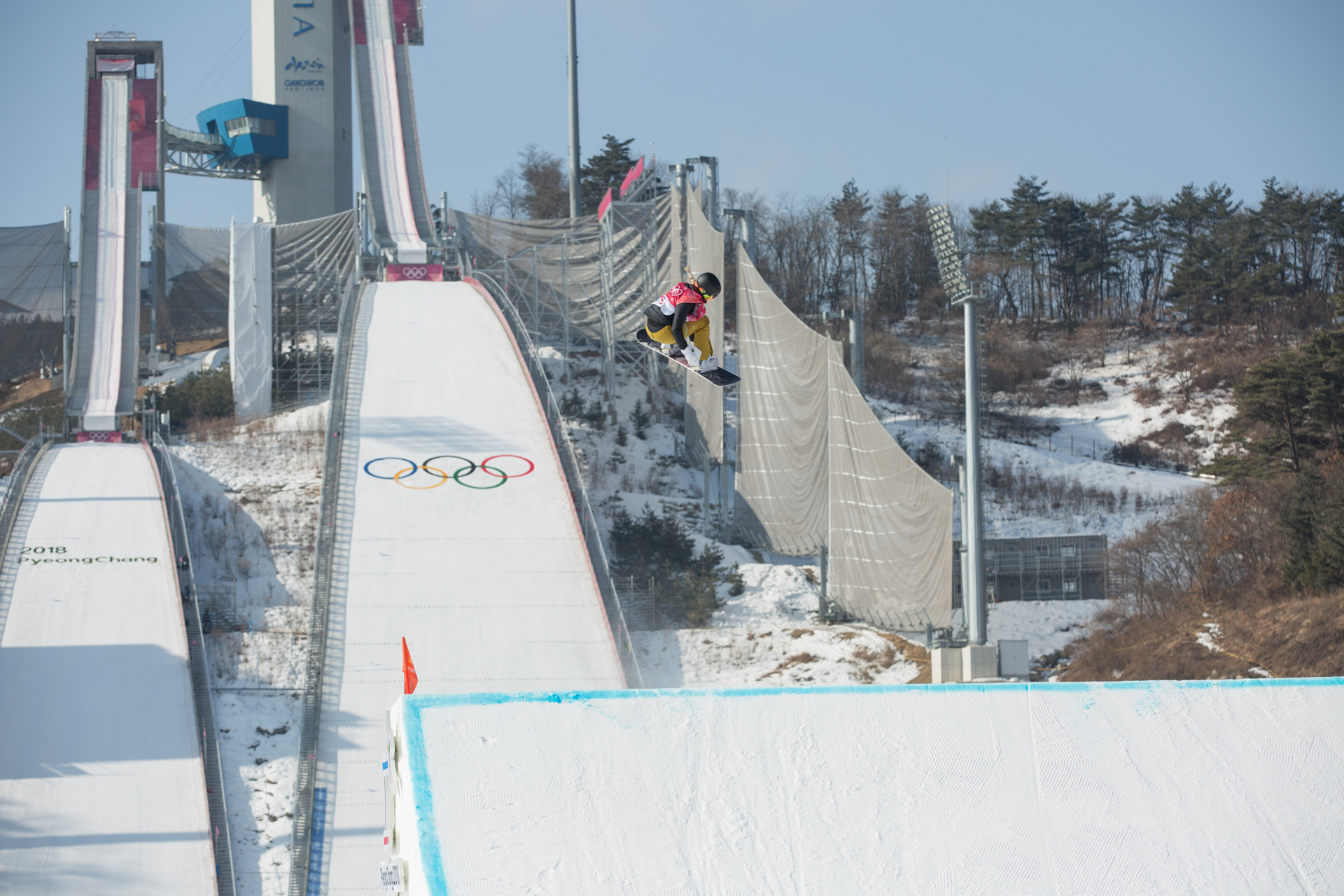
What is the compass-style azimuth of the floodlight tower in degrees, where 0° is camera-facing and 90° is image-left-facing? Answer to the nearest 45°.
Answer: approximately 45°

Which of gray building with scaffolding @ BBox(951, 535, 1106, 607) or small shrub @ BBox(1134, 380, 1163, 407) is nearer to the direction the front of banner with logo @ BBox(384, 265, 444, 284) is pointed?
the gray building with scaffolding

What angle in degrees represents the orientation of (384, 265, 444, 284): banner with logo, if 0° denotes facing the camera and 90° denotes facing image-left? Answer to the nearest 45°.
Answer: approximately 0°

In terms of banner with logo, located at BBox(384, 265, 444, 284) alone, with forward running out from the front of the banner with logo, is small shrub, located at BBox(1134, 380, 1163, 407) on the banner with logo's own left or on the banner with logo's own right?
on the banner with logo's own left

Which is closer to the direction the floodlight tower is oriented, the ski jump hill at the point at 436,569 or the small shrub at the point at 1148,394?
the ski jump hill
